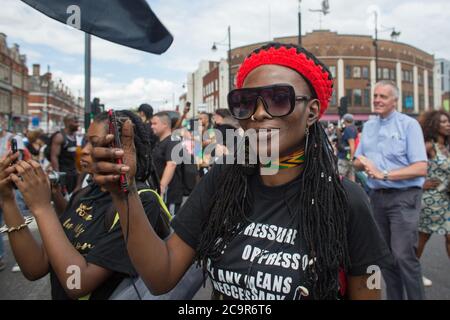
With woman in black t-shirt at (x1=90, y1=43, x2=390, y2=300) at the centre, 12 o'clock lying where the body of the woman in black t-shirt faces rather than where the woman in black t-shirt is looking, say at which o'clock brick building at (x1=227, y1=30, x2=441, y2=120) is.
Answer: The brick building is roughly at 5 o'clock from the woman in black t-shirt.

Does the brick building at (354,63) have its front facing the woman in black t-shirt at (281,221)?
yes

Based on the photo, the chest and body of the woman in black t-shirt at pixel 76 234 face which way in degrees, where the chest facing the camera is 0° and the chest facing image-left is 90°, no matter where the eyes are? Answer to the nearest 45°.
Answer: approximately 45°

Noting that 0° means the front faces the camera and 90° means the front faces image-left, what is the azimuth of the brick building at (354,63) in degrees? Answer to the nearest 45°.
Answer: approximately 0°

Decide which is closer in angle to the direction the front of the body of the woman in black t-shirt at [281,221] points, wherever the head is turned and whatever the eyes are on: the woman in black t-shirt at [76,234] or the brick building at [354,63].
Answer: the woman in black t-shirt

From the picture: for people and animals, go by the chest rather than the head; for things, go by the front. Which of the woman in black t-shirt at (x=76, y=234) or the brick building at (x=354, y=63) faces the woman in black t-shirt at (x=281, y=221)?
the brick building

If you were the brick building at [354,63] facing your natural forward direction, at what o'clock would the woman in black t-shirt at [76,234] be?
The woman in black t-shirt is roughly at 12 o'clock from the brick building.
